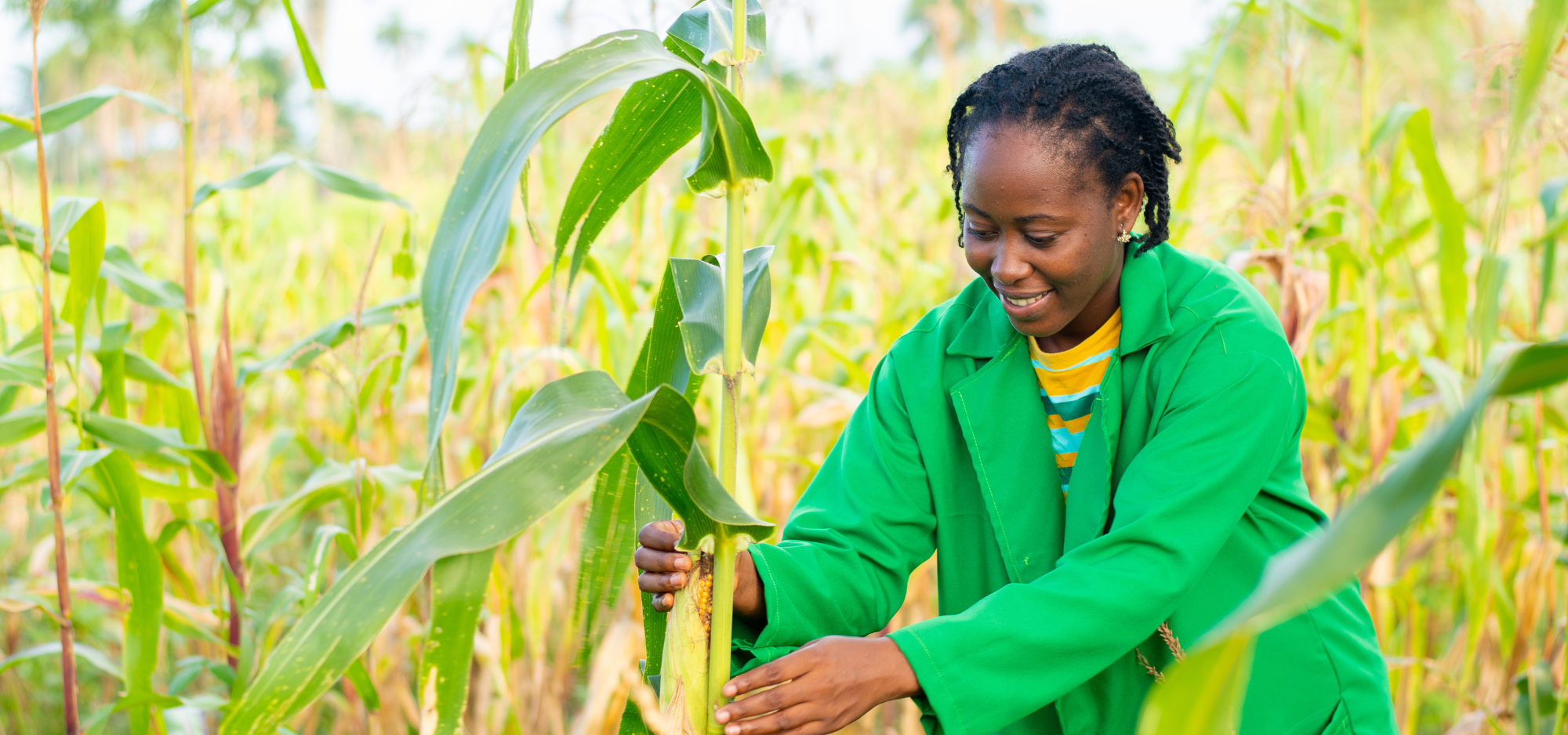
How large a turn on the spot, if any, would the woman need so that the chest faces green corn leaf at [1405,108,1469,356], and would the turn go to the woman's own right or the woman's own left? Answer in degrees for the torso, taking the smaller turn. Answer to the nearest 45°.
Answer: approximately 180°

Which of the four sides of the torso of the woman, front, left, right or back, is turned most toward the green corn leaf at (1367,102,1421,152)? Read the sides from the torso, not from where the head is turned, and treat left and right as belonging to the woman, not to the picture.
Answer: back

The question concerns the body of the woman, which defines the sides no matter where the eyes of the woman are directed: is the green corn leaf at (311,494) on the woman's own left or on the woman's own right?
on the woman's own right

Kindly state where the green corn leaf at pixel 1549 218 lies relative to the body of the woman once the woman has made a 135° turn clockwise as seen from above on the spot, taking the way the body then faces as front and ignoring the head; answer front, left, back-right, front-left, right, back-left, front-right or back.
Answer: front-right

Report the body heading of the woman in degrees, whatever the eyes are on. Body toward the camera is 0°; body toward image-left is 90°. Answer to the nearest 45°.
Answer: approximately 45°
